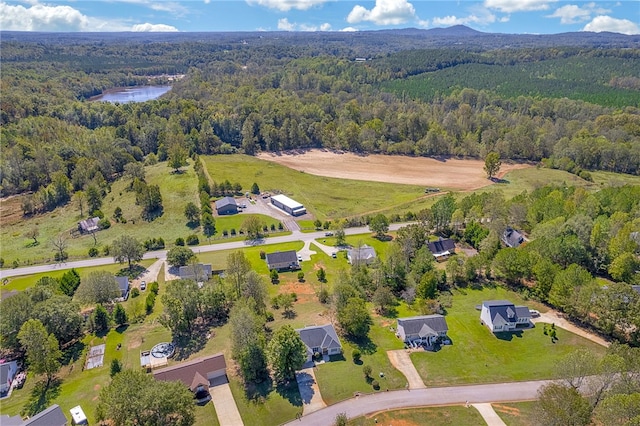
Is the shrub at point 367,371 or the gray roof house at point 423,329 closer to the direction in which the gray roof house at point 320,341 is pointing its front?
the shrub

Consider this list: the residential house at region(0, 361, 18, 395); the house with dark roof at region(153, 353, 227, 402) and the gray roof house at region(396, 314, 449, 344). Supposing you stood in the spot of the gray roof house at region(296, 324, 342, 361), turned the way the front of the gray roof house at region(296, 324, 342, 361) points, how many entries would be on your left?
1

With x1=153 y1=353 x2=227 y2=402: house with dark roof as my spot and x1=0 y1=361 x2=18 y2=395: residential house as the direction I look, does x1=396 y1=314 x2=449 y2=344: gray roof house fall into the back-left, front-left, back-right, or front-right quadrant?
back-right

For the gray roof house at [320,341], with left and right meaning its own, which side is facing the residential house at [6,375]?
right

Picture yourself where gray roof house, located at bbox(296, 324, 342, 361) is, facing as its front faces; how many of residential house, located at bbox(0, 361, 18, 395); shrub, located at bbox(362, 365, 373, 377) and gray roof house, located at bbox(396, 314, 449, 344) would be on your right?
1

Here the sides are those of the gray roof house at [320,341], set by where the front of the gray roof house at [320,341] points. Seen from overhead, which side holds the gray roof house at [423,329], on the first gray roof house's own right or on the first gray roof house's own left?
on the first gray roof house's own left

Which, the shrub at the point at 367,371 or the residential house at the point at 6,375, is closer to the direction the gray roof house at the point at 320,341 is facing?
the shrub

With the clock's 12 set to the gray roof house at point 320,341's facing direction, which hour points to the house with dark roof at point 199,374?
The house with dark roof is roughly at 2 o'clock from the gray roof house.

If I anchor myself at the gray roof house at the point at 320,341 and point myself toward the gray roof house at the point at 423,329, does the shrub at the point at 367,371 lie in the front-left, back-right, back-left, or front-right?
front-right

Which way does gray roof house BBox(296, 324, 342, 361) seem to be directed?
toward the camera

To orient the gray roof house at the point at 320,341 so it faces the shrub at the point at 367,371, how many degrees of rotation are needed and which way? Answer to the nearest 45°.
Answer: approximately 45° to its left
